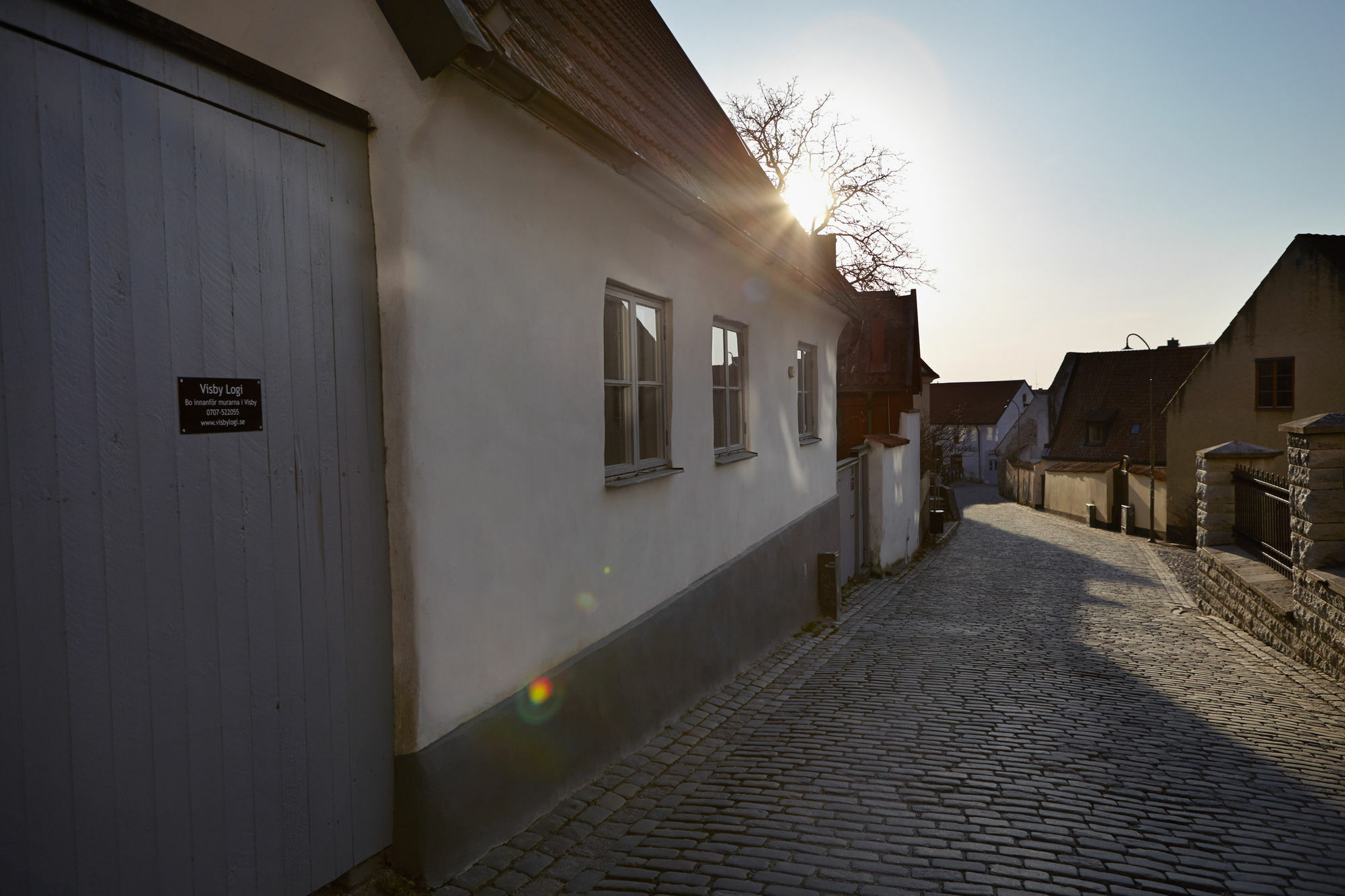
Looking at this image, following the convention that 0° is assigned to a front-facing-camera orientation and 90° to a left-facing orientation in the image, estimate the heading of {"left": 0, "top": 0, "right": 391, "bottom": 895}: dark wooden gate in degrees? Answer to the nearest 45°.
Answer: approximately 315°

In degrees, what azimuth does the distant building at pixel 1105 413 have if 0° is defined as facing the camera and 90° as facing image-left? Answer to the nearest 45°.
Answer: approximately 45°

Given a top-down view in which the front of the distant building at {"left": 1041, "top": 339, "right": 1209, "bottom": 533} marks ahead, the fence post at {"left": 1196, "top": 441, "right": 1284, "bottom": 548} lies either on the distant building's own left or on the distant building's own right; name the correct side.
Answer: on the distant building's own left

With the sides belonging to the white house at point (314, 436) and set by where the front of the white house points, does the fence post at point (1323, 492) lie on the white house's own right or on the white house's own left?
on the white house's own left

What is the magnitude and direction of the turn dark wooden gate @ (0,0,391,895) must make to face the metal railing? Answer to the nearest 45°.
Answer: approximately 45° to its left

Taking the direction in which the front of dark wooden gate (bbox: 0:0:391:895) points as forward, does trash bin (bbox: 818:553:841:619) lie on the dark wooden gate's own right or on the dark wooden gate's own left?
on the dark wooden gate's own left

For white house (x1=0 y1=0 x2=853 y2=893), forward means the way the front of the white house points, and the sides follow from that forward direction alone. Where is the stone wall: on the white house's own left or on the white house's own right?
on the white house's own left

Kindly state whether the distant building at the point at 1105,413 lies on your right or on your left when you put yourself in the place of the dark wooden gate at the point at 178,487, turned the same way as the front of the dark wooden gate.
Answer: on your left

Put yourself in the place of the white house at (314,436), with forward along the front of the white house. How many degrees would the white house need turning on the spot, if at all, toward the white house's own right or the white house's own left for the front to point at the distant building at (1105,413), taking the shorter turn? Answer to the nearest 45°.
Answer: approximately 90° to the white house's own left

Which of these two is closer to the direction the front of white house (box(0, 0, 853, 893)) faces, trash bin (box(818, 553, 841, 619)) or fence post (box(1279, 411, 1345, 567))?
the fence post
